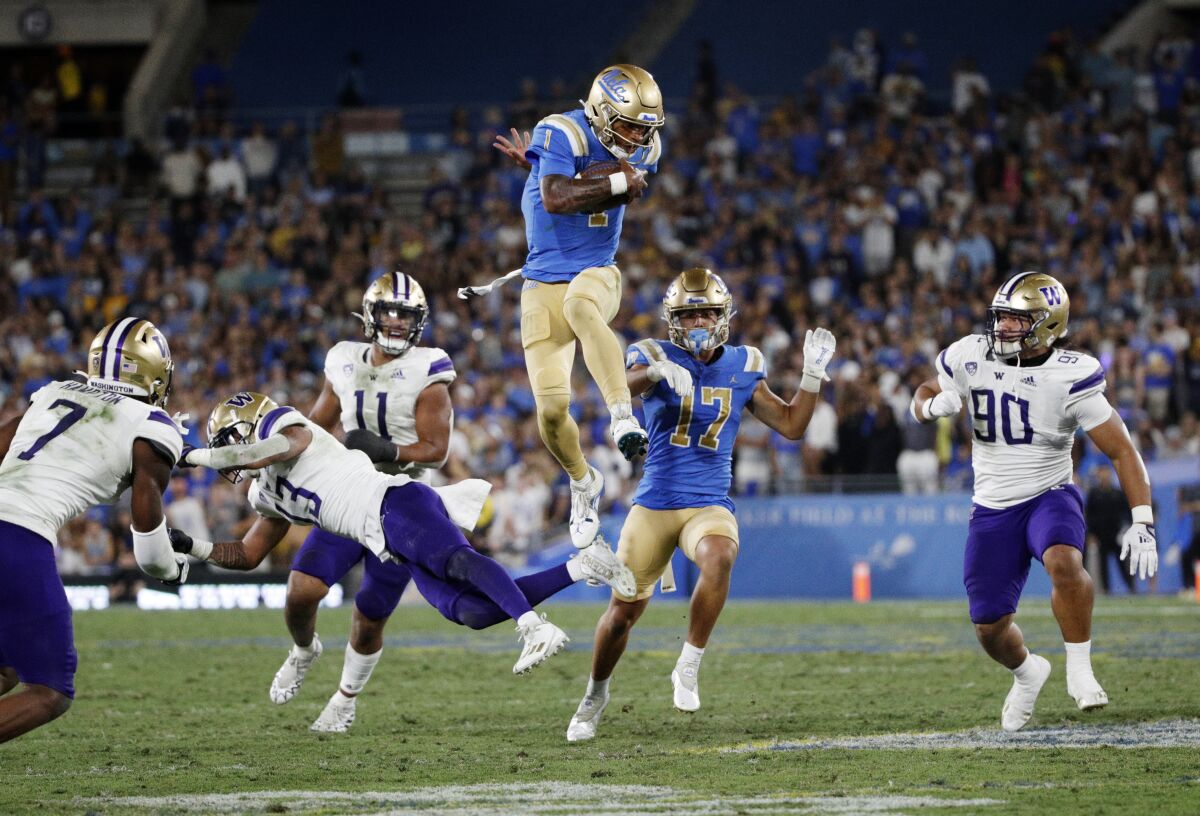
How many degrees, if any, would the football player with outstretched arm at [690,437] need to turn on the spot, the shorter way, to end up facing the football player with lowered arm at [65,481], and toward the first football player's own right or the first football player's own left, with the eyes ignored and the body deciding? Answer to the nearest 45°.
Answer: approximately 45° to the first football player's own right

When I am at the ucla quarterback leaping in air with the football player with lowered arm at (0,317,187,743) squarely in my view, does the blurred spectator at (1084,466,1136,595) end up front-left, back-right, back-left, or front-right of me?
back-right

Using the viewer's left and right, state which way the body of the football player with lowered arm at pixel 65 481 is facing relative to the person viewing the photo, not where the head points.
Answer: facing away from the viewer and to the right of the viewer

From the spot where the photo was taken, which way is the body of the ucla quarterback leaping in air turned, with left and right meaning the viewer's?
facing the viewer and to the right of the viewer

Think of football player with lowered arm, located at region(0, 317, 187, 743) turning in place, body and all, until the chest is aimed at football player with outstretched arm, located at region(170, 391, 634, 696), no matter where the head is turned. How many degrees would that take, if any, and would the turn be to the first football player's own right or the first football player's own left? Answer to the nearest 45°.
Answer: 0° — they already face them

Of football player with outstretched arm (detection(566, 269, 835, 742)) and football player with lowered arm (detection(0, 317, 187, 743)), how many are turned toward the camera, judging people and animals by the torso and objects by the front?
1

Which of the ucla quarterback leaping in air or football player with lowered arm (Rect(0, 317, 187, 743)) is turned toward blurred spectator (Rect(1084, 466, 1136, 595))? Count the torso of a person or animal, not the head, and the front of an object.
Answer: the football player with lowered arm

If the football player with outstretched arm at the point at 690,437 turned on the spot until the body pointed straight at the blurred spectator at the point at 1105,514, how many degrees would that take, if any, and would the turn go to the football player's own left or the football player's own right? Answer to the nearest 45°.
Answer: approximately 135° to the football player's own left

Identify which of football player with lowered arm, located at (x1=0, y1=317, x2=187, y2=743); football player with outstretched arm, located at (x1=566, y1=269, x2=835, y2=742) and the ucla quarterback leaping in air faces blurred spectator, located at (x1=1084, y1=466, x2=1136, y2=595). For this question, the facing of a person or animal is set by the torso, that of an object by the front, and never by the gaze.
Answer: football player with lowered arm, located at (x1=0, y1=317, x2=187, y2=743)

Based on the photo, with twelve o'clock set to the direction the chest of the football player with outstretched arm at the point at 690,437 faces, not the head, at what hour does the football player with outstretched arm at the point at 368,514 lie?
the football player with outstretched arm at the point at 368,514 is roughly at 2 o'clock from the football player with outstretched arm at the point at 690,437.

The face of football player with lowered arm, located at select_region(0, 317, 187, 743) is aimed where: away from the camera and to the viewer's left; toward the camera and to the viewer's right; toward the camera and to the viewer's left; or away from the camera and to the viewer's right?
away from the camera and to the viewer's right

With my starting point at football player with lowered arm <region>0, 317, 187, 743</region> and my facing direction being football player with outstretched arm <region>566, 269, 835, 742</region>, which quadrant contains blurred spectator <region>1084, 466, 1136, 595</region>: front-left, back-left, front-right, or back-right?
front-left

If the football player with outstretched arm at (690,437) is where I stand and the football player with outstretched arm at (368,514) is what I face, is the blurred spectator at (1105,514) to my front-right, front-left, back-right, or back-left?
back-right

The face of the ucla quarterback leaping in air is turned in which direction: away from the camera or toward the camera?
toward the camera

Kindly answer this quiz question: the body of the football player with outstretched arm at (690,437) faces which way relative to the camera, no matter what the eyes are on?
toward the camera

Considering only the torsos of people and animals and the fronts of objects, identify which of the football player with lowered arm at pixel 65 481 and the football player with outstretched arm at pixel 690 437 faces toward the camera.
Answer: the football player with outstretched arm at pixel 690 437
